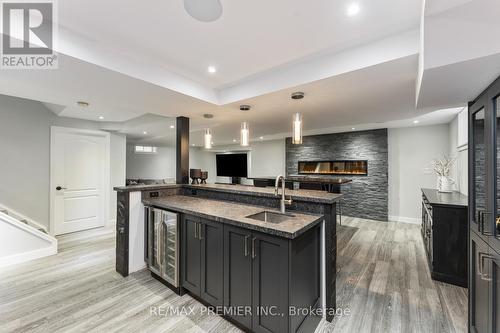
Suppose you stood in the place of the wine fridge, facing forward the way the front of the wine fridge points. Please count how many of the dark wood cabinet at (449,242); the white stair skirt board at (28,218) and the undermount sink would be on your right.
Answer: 1

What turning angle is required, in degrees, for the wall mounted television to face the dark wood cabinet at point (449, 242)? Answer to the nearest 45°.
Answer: approximately 45° to its left

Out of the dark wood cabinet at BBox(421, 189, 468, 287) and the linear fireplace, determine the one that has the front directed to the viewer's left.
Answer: the dark wood cabinet

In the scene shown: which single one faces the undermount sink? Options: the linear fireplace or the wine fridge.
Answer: the linear fireplace

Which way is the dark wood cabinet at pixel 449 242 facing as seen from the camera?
to the viewer's left

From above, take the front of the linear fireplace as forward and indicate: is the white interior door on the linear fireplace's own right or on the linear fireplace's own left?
on the linear fireplace's own right

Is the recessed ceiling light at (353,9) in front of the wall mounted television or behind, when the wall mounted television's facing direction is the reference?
in front

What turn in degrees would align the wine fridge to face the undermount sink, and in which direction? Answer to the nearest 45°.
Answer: approximately 90° to its left

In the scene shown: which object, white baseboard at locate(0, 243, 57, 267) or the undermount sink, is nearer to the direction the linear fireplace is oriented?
the undermount sink

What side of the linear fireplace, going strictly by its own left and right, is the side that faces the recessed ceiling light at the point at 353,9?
front

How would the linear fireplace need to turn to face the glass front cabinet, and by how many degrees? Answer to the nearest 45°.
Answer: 0° — it already faces it

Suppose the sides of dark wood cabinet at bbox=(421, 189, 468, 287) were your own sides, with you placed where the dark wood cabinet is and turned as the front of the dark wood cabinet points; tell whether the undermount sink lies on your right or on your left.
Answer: on your left
